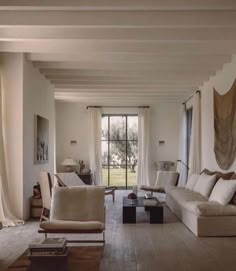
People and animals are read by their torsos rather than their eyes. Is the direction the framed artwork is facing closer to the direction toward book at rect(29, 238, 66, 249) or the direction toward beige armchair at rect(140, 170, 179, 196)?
the beige armchair

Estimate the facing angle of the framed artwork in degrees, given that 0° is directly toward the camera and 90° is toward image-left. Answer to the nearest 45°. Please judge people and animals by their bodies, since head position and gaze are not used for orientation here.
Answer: approximately 270°

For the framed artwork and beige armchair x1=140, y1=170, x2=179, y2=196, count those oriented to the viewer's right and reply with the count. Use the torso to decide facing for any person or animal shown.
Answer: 1

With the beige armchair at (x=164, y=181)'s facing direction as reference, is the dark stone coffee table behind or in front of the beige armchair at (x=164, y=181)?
in front

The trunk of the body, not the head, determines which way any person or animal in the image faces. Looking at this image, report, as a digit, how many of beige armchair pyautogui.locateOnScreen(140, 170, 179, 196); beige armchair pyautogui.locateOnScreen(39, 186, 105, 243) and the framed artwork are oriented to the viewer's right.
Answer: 1

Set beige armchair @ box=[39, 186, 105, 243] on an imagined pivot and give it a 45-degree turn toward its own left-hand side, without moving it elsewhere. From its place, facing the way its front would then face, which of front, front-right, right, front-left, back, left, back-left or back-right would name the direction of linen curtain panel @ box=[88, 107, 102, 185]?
back-left

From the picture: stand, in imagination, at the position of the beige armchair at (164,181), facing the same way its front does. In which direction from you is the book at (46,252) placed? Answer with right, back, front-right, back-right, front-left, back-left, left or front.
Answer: front-left

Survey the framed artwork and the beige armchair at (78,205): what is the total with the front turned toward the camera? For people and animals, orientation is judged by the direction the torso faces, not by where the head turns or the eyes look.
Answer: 1

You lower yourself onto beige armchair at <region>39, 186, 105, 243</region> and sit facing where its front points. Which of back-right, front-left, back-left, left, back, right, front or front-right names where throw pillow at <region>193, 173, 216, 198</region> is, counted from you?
back-left

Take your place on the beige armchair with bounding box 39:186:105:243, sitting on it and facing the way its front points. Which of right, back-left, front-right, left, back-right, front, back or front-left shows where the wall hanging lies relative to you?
back-left

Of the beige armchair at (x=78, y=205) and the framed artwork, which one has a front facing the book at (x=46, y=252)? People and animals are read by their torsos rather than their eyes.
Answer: the beige armchair

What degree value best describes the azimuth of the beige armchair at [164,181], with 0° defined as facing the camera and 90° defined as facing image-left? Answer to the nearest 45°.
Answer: approximately 45°
